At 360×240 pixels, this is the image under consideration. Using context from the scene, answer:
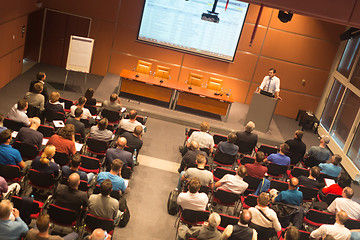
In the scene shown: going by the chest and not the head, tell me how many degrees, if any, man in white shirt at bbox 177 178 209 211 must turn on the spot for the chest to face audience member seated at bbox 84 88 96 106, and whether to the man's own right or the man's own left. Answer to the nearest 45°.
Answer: approximately 45° to the man's own left

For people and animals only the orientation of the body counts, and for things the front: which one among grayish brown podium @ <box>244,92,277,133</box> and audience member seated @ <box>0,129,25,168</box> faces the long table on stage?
the audience member seated

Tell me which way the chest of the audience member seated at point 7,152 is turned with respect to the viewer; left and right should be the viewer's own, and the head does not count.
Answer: facing away from the viewer and to the right of the viewer

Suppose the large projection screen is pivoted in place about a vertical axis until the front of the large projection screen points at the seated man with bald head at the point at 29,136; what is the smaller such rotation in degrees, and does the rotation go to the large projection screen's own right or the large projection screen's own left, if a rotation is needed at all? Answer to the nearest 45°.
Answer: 0° — it already faces them

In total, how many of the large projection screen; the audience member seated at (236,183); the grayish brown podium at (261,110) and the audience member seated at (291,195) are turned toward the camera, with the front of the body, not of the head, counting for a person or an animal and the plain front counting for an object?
2

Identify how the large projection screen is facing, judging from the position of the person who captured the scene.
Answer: facing the viewer

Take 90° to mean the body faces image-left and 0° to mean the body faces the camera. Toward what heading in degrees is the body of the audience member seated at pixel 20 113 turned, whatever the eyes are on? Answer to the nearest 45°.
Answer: approximately 225°

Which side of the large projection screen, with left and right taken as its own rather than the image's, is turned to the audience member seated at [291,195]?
front

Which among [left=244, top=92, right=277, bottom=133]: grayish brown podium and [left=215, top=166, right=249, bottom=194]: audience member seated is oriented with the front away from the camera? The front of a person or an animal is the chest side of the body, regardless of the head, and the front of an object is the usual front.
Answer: the audience member seated

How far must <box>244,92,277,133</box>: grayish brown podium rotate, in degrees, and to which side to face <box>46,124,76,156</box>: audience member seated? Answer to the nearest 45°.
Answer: approximately 45° to its right

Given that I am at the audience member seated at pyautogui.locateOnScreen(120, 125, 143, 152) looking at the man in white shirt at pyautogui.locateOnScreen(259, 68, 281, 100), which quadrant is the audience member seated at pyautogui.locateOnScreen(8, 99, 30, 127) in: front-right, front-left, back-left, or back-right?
back-left

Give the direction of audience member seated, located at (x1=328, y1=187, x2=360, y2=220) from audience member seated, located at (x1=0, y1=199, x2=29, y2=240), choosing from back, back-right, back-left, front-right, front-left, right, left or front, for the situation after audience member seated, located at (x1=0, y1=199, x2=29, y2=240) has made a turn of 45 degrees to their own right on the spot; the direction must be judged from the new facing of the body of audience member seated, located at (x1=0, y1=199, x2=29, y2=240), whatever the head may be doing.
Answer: front

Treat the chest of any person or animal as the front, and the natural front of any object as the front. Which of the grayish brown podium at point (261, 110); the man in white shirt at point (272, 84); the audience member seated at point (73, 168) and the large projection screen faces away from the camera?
the audience member seated

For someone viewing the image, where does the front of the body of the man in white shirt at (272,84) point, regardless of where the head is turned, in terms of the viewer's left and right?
facing the viewer and to the left of the viewer

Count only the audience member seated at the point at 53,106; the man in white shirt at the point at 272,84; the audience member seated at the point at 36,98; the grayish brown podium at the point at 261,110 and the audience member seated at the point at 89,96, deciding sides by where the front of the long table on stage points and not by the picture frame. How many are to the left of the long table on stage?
2

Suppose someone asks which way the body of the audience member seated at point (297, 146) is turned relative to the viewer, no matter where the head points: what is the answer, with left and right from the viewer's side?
facing away from the viewer

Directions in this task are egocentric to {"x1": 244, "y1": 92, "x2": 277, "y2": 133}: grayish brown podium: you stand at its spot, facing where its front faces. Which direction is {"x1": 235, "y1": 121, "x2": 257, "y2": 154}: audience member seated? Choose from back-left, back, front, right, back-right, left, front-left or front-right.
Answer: front

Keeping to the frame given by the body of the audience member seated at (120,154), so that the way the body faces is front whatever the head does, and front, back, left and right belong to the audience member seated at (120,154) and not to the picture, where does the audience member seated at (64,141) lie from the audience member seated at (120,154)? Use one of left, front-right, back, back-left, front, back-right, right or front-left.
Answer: left
